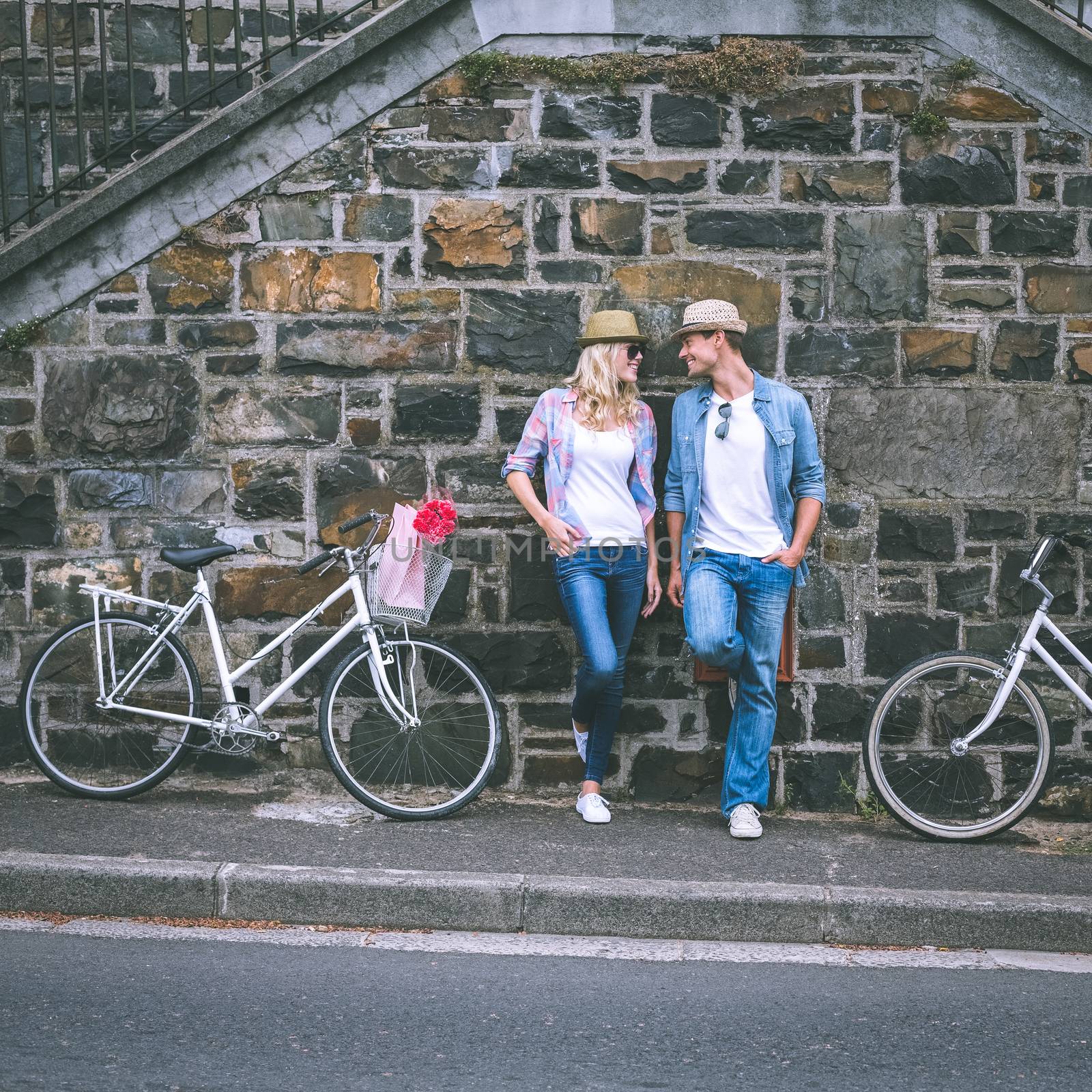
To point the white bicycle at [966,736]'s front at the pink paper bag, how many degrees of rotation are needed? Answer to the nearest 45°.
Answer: approximately 45° to its left

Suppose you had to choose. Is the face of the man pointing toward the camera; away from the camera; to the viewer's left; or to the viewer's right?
to the viewer's left

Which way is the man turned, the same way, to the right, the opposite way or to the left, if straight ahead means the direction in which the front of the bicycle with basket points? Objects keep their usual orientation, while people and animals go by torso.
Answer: to the right

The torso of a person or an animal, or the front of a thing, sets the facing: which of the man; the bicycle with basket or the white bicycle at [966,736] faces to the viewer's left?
the white bicycle

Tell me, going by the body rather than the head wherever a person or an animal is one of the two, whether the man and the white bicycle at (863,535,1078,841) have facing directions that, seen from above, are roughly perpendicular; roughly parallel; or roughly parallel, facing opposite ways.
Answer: roughly perpendicular

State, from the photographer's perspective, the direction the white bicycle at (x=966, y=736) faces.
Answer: facing to the left of the viewer

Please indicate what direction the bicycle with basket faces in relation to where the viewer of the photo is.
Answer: facing to the right of the viewer

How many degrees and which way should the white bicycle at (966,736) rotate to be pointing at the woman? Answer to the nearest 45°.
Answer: approximately 45° to its left

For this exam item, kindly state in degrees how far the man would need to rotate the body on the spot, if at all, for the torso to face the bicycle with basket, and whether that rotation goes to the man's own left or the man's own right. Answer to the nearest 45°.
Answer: approximately 90° to the man's own right
